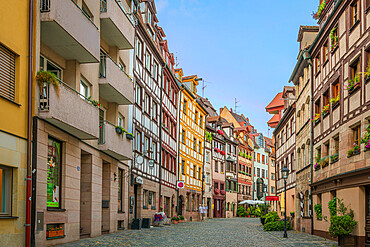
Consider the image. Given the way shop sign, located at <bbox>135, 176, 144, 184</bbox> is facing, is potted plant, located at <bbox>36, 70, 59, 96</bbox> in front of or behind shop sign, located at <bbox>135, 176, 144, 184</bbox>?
in front

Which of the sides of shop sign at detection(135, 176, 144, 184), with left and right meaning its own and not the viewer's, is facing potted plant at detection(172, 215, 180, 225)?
back

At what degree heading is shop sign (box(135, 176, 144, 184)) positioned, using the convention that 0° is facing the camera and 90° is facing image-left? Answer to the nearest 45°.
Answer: approximately 0°

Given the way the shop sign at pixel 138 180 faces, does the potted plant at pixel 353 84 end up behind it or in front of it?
in front

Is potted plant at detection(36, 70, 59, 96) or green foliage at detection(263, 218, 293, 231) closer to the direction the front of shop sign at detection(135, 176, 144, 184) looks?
the potted plant

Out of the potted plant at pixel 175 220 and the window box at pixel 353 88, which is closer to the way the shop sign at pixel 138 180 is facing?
the window box
